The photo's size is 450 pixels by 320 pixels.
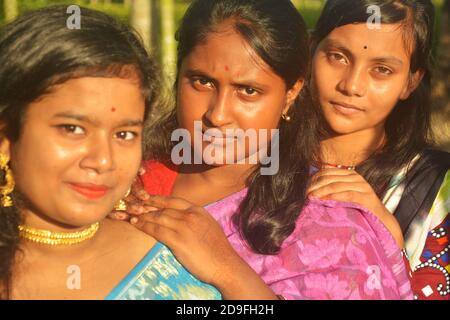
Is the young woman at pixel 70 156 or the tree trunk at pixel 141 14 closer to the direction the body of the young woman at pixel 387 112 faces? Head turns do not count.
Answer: the young woman

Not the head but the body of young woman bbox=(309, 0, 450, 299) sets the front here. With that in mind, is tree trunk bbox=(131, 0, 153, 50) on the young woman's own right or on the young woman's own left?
on the young woman's own right

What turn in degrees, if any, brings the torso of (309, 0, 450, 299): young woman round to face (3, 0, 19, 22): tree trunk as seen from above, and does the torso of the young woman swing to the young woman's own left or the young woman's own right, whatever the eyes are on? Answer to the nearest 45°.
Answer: approximately 90° to the young woman's own right

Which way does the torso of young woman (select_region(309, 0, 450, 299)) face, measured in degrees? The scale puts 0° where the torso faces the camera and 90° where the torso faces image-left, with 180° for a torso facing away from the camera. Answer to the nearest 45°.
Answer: approximately 45°

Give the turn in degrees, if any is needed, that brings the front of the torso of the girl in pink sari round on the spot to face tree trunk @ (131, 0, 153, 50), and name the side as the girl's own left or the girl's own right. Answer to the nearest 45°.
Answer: approximately 135° to the girl's own right

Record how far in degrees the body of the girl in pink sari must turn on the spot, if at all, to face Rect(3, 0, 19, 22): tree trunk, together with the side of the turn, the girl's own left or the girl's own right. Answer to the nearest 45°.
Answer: approximately 90° to the girl's own right

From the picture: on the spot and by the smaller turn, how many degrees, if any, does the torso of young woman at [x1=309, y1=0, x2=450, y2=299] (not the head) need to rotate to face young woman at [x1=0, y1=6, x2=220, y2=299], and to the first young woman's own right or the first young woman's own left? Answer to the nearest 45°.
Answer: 0° — they already face them
